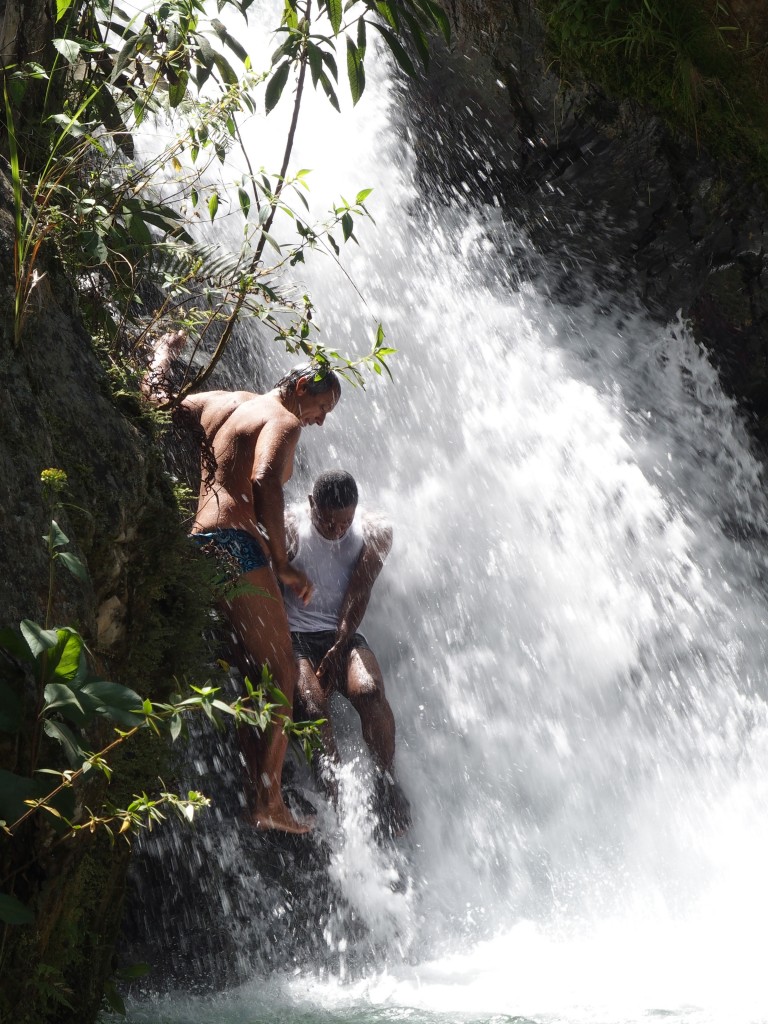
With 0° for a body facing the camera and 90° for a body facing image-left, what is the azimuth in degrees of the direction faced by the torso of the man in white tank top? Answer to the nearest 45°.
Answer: approximately 0°

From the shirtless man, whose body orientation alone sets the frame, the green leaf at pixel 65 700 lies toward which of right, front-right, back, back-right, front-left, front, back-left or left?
back-right

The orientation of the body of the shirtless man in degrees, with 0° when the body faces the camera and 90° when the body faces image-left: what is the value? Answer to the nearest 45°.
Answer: approximately 225°

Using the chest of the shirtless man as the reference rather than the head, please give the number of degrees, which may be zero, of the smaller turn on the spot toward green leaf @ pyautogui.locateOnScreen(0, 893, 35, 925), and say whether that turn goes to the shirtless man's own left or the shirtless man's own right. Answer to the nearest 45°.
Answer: approximately 135° to the shirtless man's own right

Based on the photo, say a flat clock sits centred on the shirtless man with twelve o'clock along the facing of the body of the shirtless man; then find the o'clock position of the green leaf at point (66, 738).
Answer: The green leaf is roughly at 5 o'clock from the shirtless man.

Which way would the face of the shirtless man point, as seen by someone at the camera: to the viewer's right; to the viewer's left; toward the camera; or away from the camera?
to the viewer's right

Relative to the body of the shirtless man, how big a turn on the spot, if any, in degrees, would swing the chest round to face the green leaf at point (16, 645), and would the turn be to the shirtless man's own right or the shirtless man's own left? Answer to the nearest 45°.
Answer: approximately 135° to the shirtless man's own right

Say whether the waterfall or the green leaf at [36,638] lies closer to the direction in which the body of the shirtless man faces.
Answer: the waterfall
